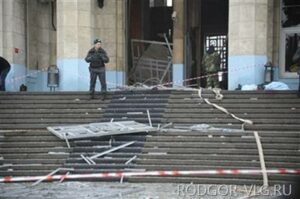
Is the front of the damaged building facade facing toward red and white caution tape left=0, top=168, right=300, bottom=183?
yes

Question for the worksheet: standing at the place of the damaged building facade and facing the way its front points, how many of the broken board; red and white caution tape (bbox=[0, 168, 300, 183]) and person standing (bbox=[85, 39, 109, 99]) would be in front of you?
3

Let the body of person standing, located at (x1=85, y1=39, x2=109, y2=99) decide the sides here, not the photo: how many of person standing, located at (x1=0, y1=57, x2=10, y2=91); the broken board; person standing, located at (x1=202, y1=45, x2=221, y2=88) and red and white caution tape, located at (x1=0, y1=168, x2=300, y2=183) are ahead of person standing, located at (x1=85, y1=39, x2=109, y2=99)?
2

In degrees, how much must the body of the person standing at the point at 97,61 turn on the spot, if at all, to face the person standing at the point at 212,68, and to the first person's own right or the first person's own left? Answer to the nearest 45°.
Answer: approximately 135° to the first person's own left

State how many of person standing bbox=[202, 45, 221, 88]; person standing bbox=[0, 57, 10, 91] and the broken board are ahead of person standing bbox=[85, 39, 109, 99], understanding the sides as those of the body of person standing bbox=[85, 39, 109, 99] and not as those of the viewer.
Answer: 1

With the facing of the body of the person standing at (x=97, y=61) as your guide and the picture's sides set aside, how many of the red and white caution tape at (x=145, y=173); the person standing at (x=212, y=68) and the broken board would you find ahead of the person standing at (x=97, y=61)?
2

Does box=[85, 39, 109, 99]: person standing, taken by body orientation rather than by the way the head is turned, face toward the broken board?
yes

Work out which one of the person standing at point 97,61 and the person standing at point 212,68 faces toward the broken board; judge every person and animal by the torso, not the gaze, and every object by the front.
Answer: the person standing at point 97,61

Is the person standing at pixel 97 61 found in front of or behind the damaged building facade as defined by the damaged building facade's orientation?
in front
